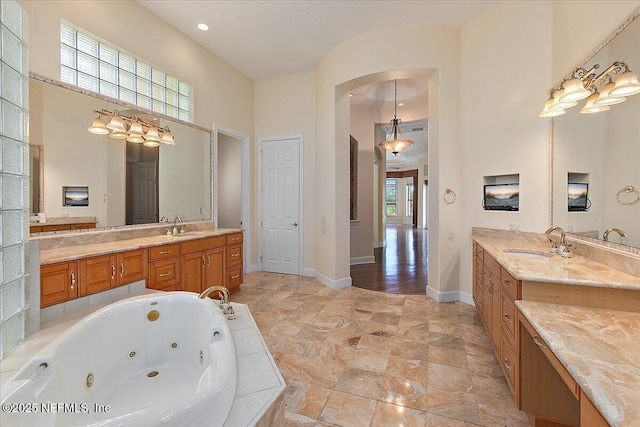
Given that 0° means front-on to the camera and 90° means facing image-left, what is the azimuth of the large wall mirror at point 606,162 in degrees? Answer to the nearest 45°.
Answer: approximately 45°

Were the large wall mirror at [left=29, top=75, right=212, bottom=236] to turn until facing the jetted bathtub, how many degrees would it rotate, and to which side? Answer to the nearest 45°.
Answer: approximately 45° to its right

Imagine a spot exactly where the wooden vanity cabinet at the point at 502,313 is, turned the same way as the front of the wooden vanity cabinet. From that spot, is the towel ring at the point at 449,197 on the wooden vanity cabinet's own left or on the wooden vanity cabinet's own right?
on the wooden vanity cabinet's own right

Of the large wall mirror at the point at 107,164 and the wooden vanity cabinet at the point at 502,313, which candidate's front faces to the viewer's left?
the wooden vanity cabinet

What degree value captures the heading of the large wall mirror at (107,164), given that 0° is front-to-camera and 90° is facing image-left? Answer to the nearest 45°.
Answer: approximately 315°

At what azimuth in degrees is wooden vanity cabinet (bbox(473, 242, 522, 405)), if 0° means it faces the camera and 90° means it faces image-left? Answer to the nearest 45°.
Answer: approximately 90°

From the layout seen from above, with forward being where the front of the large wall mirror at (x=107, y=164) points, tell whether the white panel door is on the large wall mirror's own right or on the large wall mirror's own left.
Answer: on the large wall mirror's own left

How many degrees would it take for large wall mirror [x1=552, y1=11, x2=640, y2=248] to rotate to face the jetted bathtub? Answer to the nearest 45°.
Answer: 0° — it already faces it

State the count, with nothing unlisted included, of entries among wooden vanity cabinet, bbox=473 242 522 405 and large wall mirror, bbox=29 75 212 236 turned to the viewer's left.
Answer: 1
